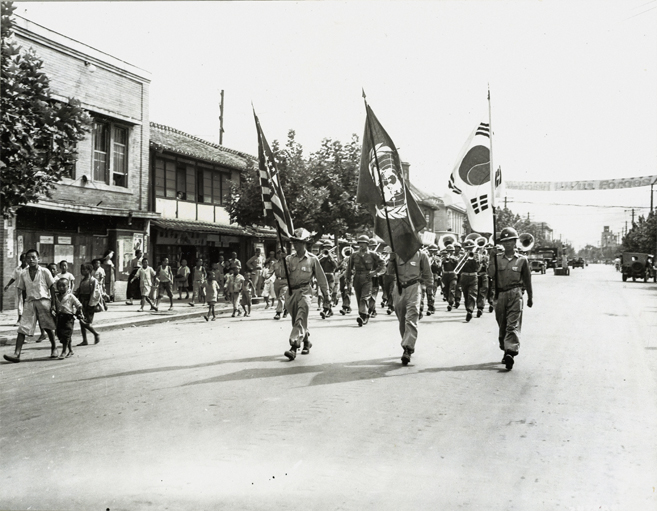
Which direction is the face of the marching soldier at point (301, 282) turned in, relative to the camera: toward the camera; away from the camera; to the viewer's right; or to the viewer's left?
toward the camera

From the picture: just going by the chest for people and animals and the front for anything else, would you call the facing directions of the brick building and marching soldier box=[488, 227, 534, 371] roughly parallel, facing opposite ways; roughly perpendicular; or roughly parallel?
roughly perpendicular

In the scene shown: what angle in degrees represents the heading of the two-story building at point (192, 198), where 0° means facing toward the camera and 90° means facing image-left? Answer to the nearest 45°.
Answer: approximately 315°

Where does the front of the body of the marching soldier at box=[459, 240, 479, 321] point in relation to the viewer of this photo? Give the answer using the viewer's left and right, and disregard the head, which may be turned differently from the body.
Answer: facing the viewer

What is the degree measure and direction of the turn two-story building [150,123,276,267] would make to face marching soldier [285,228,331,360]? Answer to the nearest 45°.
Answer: approximately 45° to its right

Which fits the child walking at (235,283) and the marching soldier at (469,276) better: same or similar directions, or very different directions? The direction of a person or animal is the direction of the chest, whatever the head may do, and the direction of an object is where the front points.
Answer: same or similar directions

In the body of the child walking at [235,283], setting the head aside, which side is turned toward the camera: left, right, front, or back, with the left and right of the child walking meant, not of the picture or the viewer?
front

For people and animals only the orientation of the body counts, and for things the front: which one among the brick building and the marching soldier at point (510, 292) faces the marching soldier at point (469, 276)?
the brick building

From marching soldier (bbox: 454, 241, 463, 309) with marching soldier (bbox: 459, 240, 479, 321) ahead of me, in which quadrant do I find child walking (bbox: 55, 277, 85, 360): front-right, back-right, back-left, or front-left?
front-right

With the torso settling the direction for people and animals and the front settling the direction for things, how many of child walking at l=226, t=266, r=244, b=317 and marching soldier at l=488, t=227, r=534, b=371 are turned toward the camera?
2

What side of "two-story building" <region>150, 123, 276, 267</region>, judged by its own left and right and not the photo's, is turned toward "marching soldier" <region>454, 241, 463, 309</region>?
front

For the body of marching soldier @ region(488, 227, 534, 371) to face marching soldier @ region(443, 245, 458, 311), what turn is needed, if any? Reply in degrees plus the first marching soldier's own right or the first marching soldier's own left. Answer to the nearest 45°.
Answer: approximately 180°

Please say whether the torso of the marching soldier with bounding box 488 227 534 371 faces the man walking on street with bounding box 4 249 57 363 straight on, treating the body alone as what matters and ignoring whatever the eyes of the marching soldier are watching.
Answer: no

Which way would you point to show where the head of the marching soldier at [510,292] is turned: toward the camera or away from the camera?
toward the camera
